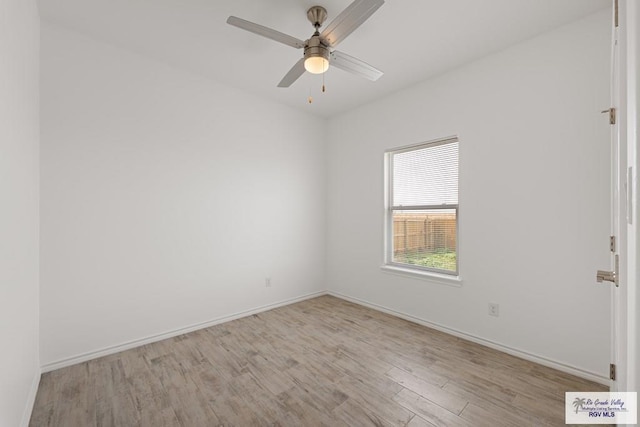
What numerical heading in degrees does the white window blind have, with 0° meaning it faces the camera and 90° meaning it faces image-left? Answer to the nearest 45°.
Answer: approximately 45°

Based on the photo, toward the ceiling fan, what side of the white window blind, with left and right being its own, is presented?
front
